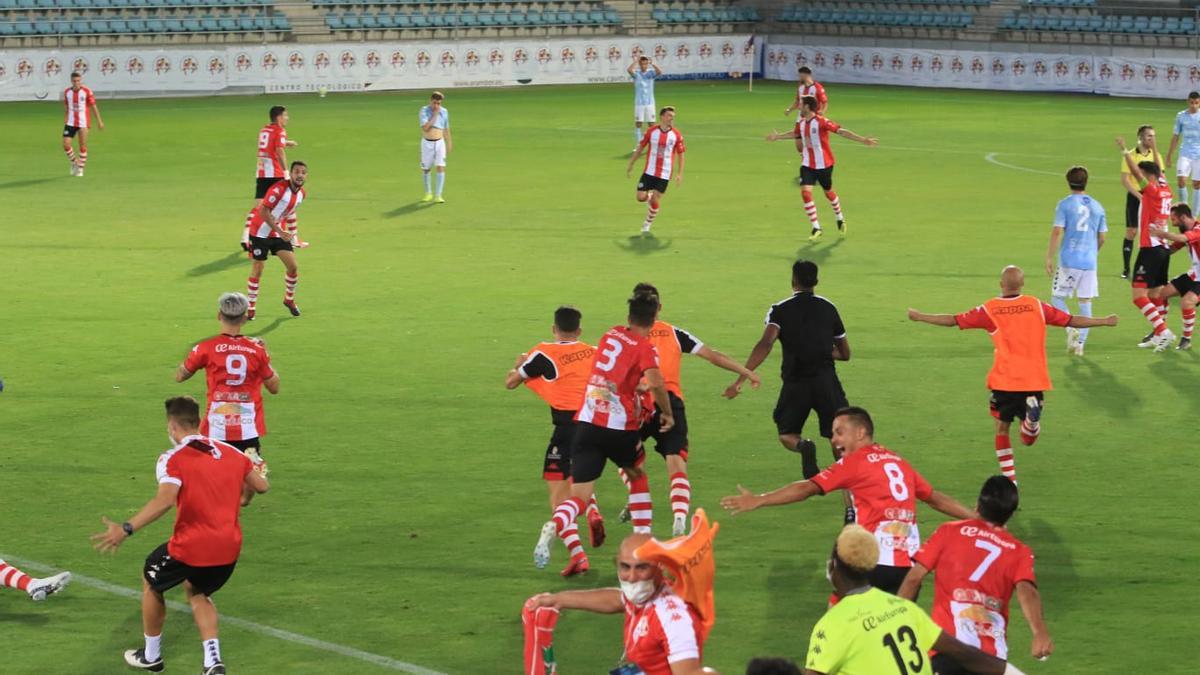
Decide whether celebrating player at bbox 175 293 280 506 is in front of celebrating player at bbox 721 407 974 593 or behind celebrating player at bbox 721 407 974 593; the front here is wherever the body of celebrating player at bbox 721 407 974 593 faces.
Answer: in front

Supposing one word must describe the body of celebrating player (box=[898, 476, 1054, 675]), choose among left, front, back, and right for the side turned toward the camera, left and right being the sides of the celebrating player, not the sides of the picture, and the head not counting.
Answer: back

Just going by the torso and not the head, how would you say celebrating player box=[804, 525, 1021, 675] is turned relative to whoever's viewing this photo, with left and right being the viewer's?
facing away from the viewer and to the left of the viewer

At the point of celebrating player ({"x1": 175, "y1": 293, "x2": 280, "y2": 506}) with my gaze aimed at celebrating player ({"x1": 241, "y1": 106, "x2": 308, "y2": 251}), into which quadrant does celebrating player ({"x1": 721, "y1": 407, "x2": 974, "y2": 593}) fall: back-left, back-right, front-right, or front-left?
back-right

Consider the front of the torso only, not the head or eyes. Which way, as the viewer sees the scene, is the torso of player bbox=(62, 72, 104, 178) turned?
toward the camera

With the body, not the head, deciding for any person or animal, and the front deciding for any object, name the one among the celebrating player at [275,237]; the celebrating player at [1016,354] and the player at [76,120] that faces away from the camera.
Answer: the celebrating player at [1016,354]

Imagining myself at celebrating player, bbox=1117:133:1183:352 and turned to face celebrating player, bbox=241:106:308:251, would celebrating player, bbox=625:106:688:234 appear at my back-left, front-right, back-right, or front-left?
front-right

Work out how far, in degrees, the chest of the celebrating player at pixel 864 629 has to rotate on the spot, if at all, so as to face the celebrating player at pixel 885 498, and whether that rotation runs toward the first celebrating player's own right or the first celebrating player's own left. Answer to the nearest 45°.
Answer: approximately 45° to the first celebrating player's own right

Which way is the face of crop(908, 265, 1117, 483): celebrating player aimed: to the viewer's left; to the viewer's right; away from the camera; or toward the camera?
away from the camera

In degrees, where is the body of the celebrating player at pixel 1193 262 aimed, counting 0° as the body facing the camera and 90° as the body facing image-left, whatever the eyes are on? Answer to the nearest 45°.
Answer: approximately 90°

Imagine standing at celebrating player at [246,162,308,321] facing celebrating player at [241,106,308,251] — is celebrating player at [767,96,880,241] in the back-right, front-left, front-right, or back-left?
front-right

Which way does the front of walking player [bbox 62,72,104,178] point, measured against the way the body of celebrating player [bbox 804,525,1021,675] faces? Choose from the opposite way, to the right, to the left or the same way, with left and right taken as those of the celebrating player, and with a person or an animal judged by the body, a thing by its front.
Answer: the opposite way

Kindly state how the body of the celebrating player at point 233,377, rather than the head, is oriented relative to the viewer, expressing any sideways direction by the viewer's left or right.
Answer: facing away from the viewer

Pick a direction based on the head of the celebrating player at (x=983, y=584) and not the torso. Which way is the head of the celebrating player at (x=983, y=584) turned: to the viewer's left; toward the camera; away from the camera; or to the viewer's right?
away from the camera

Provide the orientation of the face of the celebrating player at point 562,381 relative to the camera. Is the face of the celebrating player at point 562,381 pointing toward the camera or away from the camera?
away from the camera

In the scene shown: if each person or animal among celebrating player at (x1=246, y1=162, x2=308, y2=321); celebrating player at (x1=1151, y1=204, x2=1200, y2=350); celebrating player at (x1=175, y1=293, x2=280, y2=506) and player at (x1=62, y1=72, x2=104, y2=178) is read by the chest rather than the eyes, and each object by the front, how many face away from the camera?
1
